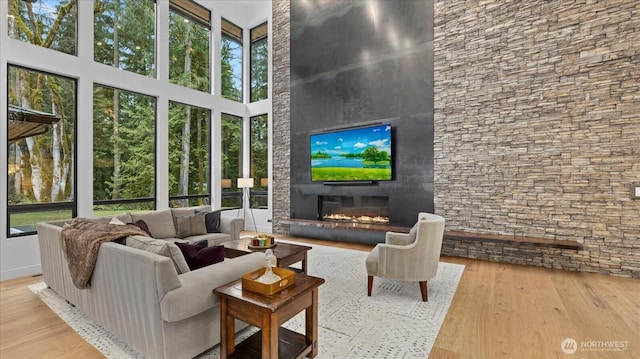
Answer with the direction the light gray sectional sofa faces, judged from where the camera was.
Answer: facing away from the viewer and to the right of the viewer

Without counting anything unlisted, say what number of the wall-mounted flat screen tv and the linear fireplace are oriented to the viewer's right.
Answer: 0

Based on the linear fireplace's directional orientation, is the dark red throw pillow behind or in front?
in front

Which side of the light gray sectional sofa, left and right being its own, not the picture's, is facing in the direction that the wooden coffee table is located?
front
